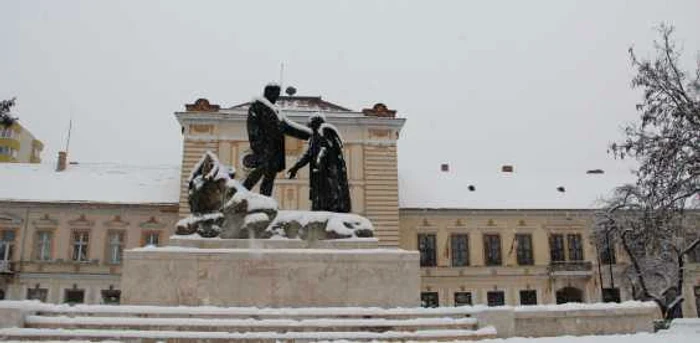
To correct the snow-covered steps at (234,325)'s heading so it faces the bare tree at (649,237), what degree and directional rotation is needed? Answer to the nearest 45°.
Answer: approximately 135° to its left

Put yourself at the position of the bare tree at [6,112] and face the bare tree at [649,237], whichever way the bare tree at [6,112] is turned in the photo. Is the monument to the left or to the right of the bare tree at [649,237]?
right

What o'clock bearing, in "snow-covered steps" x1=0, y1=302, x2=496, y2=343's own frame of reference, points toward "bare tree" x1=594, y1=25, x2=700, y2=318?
The bare tree is roughly at 8 o'clock from the snow-covered steps.

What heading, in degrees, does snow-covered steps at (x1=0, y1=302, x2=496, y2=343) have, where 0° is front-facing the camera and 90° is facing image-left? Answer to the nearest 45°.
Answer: approximately 0°

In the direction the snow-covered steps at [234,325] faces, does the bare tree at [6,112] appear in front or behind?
behind
